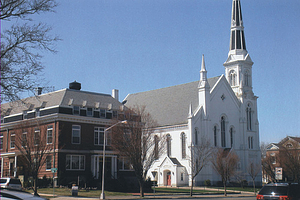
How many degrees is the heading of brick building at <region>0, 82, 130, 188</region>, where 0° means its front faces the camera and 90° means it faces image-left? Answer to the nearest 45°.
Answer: approximately 315°
